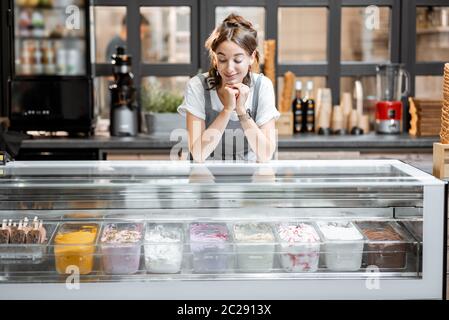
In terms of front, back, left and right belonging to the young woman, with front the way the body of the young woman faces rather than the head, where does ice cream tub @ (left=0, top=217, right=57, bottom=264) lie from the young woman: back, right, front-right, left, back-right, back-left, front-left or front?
front-right

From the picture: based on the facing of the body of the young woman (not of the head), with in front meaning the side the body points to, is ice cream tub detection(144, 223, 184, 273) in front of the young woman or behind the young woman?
in front

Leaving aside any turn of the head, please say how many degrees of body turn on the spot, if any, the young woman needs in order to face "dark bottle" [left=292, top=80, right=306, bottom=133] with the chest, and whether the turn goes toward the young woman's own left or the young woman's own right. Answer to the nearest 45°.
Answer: approximately 180°

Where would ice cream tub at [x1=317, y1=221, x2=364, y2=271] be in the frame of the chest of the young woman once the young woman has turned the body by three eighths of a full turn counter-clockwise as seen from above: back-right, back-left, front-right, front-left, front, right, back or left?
right

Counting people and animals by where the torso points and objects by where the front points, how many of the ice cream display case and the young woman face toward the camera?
2

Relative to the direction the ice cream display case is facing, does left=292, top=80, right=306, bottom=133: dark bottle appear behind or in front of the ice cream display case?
behind

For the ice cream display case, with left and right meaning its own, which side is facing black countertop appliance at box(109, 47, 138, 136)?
back

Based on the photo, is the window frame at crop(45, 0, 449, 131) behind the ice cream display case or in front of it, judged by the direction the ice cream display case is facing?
behind

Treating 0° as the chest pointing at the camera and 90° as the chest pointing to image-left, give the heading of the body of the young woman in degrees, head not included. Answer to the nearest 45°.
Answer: approximately 0°

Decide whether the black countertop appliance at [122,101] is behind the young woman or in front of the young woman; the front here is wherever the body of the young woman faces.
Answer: behind
